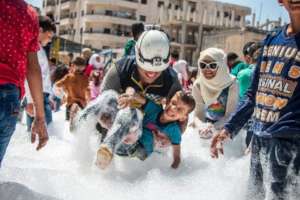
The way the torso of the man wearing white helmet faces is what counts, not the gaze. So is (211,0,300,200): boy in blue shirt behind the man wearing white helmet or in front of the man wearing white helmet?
in front

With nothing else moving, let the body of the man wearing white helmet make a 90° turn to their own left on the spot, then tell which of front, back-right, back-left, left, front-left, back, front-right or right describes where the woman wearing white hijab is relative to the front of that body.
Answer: front-left

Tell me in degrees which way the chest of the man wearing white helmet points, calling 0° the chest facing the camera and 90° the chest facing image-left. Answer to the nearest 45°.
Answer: approximately 0°

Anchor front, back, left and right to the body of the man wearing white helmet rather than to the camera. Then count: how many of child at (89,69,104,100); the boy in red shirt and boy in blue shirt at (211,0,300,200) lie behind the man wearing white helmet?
1

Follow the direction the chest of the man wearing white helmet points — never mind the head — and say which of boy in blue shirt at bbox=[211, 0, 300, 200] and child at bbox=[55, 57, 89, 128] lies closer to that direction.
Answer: the boy in blue shirt

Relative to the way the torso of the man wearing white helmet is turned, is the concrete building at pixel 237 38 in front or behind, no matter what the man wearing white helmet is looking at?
behind

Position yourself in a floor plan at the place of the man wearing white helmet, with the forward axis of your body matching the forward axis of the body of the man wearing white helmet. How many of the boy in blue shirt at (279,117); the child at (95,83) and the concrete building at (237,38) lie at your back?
2

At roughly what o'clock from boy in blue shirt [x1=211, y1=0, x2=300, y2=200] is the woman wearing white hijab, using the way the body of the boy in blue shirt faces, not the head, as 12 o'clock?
The woman wearing white hijab is roughly at 4 o'clock from the boy in blue shirt.

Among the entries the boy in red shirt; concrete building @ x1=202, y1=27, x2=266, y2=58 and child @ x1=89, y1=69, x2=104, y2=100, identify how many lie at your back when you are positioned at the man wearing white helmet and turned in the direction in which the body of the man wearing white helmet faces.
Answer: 2
